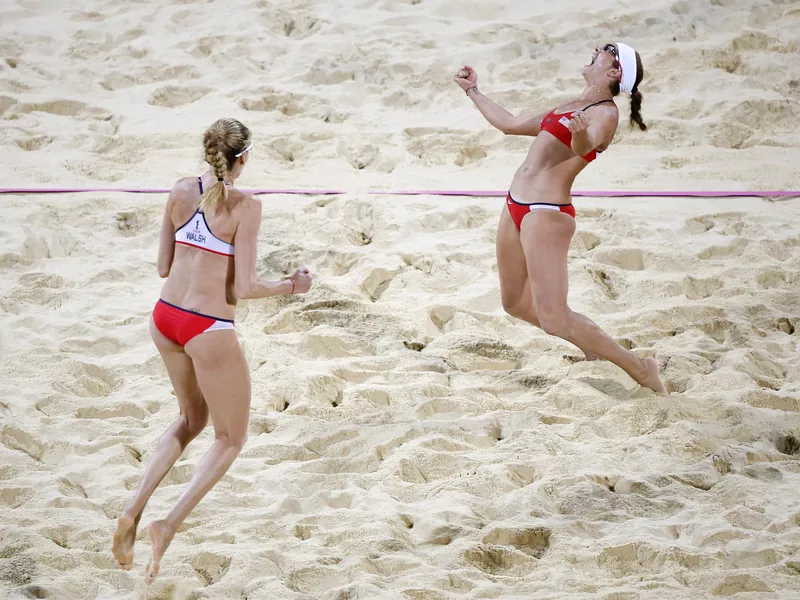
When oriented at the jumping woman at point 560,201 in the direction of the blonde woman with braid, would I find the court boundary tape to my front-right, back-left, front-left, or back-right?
back-right

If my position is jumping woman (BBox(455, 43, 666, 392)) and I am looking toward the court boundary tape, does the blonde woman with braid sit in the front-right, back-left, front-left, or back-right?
back-left

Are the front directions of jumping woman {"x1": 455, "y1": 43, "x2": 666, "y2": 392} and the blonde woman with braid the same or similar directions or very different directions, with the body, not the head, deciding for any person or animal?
very different directions

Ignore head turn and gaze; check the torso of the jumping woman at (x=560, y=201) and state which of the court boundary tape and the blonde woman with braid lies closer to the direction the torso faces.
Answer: the blonde woman with braid

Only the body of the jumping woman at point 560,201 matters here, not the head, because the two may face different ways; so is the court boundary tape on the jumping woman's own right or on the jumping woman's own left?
on the jumping woman's own right

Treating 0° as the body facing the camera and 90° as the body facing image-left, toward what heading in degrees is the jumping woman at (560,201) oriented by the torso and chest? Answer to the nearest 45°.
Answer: approximately 45°

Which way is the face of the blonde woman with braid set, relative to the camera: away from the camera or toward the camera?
away from the camera

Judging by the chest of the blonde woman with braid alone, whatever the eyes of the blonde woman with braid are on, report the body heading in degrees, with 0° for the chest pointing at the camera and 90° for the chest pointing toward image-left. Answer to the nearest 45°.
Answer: approximately 225°
